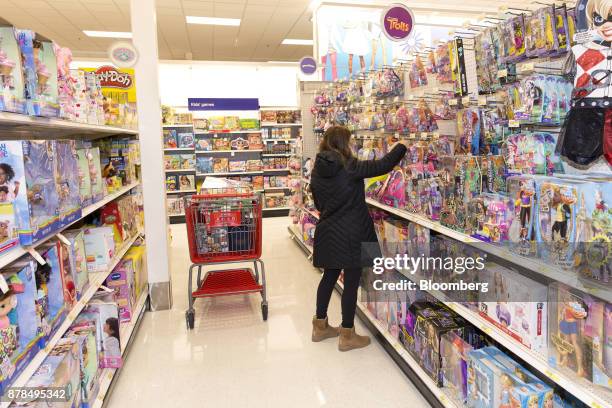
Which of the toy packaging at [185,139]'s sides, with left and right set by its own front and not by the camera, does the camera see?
front

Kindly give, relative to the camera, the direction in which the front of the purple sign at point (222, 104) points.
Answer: facing the viewer

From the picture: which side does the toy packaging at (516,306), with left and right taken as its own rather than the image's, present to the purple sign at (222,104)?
right

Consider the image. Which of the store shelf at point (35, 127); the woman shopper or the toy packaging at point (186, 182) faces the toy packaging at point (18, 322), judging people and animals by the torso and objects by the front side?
the toy packaging at point (186, 182)

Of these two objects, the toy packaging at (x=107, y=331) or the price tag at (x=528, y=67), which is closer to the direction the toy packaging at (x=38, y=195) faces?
the price tag

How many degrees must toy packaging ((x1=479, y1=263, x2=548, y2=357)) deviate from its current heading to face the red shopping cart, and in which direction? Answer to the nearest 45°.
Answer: approximately 90° to its right

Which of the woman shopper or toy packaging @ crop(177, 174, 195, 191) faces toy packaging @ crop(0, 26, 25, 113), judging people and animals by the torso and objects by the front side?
toy packaging @ crop(177, 174, 195, 191)

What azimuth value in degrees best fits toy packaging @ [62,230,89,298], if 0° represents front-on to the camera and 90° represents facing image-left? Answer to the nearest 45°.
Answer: approximately 315°

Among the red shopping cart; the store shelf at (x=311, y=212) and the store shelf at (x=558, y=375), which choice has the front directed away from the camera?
the red shopping cart

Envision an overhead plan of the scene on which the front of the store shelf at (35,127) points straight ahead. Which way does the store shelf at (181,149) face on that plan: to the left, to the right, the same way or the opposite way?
to the right

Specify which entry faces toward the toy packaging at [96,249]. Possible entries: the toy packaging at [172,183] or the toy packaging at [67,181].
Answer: the toy packaging at [172,183]

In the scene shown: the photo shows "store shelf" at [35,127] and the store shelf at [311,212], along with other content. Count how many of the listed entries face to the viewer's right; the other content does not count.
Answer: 1

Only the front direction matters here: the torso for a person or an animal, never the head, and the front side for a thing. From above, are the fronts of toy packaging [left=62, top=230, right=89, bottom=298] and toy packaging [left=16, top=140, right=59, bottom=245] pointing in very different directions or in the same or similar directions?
same or similar directions

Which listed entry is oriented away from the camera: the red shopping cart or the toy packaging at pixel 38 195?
the red shopping cart

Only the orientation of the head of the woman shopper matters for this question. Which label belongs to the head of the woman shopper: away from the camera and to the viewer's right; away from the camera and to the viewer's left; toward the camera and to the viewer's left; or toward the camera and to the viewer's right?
away from the camera and to the viewer's right

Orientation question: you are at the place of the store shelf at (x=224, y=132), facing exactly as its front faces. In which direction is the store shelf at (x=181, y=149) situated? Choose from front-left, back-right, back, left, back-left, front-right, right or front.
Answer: right

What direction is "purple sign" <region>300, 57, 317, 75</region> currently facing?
toward the camera

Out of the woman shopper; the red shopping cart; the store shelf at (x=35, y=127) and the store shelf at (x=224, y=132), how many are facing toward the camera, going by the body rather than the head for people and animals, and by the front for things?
1

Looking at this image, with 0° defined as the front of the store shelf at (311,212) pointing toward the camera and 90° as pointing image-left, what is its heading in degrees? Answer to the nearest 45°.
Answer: approximately 45°

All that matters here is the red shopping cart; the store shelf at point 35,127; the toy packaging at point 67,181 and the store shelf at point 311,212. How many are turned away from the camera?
1
